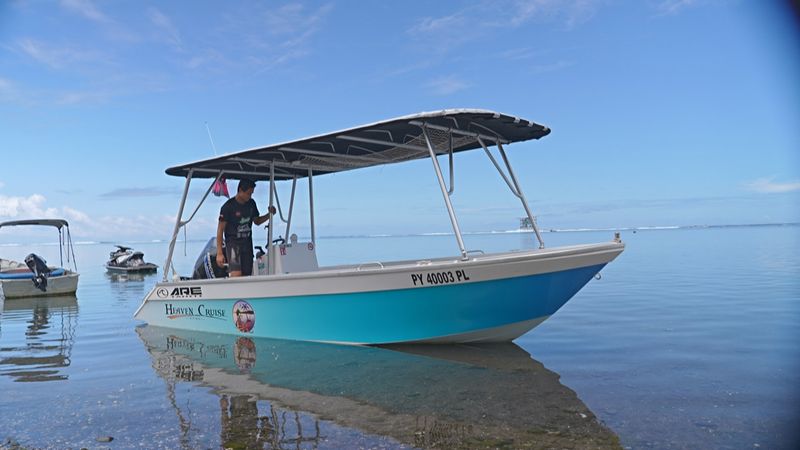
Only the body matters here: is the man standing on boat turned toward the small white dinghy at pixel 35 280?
no

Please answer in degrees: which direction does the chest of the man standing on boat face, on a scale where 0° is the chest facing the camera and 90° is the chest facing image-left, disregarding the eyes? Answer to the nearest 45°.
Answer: approximately 315°

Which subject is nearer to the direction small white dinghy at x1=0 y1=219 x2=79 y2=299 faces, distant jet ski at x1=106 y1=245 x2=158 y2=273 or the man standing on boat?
the distant jet ski

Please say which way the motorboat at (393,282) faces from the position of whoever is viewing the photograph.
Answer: facing the viewer and to the right of the viewer

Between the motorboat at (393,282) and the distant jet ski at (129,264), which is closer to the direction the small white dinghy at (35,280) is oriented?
the distant jet ski

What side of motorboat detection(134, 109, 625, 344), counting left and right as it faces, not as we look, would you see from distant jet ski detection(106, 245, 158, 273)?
back

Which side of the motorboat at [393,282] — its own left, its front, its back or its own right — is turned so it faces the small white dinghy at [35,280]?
back

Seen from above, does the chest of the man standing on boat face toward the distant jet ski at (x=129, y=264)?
no

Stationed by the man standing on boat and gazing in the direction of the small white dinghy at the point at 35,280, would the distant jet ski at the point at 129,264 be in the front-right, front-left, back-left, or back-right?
front-right
